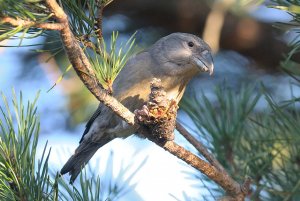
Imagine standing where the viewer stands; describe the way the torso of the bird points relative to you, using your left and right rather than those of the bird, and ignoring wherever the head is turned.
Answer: facing to the right of the viewer
